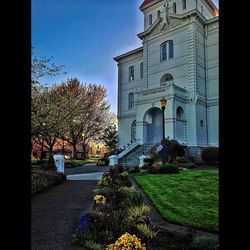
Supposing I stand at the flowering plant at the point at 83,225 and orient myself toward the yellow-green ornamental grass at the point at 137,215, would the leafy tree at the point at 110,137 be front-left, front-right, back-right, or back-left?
front-left

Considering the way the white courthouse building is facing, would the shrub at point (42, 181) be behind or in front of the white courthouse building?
in front

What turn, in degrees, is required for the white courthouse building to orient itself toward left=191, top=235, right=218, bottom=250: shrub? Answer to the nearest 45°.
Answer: approximately 45° to its left

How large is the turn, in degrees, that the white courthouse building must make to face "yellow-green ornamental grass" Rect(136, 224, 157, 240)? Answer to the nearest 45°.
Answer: approximately 45° to its left

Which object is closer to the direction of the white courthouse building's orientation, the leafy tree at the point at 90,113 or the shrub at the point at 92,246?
the shrub

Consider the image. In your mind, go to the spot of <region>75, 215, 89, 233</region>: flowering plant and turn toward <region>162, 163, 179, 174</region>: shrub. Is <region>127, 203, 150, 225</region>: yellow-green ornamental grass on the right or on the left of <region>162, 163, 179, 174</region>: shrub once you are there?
right

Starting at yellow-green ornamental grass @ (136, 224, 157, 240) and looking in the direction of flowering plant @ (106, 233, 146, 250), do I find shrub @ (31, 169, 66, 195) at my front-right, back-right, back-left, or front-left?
back-right

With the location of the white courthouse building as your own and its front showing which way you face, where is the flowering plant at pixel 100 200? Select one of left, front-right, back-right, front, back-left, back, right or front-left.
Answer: front-left

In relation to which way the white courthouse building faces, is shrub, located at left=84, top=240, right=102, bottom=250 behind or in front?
in front

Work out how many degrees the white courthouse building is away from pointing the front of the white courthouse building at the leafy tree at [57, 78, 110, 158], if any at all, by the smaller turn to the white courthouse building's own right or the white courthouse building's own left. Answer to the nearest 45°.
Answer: approximately 90° to the white courthouse building's own right

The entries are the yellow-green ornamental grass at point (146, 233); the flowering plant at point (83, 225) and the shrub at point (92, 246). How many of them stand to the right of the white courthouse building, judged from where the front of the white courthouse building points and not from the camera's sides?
0

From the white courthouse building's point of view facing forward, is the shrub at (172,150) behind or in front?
in front

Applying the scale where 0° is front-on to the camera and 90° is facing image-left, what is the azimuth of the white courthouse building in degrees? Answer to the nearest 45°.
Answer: approximately 45°
